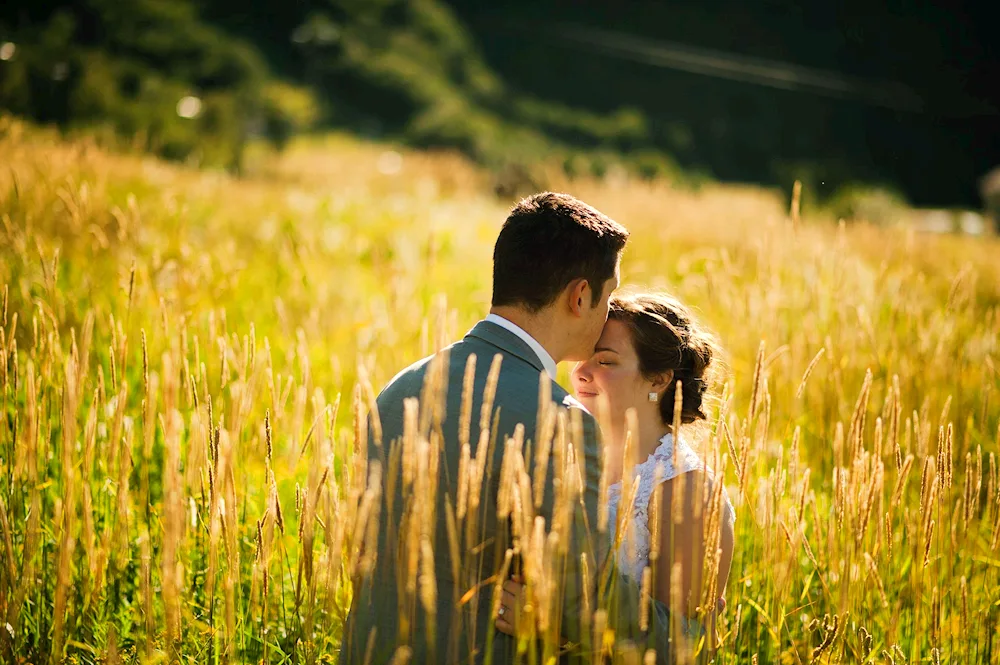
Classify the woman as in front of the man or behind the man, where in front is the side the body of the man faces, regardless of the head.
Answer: in front

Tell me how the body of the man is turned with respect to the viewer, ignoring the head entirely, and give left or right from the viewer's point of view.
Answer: facing away from the viewer and to the right of the viewer

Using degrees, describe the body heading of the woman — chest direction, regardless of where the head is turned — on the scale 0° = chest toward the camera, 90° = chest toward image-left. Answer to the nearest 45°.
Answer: approximately 90°

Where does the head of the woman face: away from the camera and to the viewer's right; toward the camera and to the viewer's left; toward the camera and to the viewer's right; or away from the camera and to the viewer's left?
toward the camera and to the viewer's left
